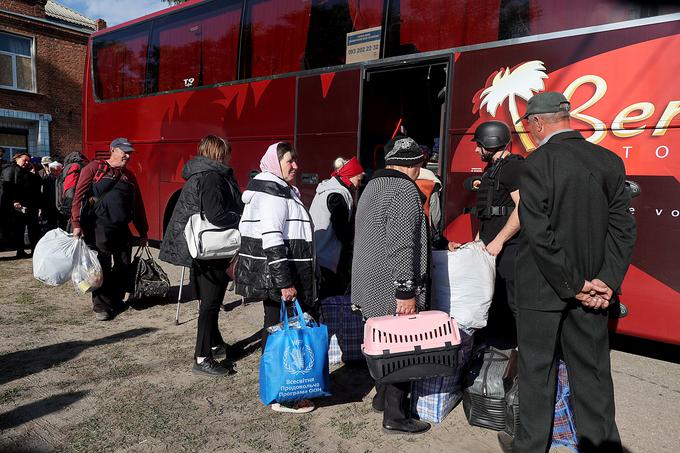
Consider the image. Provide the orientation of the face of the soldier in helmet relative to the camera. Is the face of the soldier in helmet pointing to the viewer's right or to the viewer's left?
to the viewer's left

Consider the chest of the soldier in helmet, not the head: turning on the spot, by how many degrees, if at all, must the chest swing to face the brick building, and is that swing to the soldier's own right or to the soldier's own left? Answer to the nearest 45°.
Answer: approximately 45° to the soldier's own right

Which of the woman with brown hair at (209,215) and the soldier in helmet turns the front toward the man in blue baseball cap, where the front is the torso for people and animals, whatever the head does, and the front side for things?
the soldier in helmet

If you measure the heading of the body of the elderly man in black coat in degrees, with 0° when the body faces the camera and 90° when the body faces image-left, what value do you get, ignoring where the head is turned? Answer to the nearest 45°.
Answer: approximately 135°

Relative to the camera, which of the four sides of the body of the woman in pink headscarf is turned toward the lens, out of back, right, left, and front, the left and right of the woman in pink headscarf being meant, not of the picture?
right

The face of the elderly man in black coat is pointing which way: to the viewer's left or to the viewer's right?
to the viewer's left

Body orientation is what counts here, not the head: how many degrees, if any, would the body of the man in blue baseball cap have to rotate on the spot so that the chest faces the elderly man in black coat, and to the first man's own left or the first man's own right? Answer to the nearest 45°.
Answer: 0° — they already face them

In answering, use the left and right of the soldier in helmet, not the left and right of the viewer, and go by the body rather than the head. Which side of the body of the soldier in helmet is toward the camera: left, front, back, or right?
left

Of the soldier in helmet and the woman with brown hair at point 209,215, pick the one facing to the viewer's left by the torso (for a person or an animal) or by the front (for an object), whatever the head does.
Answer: the soldier in helmet

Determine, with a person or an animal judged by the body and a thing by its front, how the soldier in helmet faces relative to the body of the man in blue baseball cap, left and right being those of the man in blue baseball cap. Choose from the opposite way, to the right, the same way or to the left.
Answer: the opposite way
